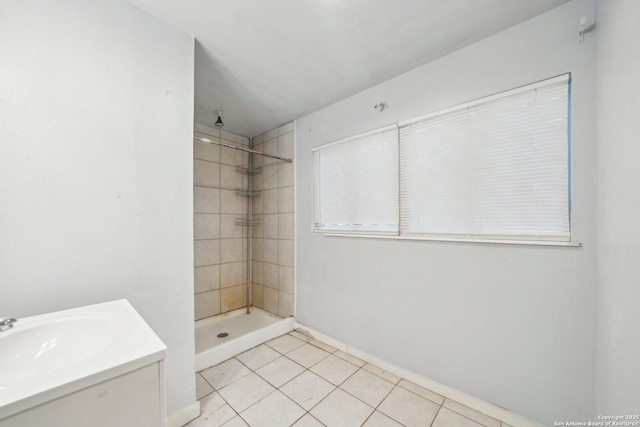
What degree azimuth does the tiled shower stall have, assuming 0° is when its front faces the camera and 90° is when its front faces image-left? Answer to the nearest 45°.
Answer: approximately 315°

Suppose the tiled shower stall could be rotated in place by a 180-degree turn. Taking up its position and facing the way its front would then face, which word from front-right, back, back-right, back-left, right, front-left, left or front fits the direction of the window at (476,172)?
back

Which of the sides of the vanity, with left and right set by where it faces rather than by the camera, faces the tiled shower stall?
left

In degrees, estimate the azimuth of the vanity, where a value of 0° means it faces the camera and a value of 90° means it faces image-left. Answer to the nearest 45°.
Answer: approximately 315°

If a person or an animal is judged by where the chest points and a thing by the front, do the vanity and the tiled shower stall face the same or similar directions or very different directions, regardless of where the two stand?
same or similar directions

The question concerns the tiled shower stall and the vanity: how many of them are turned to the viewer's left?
0

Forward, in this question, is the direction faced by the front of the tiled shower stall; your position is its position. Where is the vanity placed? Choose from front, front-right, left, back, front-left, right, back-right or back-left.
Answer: front-right
